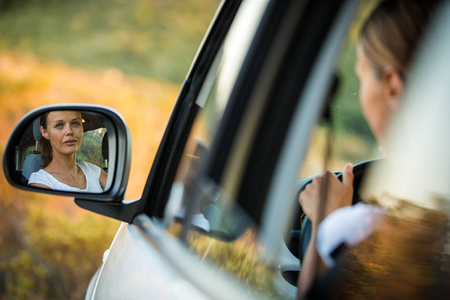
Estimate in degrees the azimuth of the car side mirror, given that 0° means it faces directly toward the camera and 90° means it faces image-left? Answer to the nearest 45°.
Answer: approximately 0°
